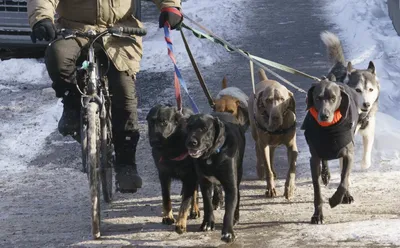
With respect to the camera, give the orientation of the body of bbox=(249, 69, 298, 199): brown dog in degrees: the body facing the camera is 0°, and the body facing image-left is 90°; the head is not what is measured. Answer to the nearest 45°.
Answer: approximately 0°

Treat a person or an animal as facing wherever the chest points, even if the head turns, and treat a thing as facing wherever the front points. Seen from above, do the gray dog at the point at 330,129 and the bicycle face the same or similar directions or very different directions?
same or similar directions

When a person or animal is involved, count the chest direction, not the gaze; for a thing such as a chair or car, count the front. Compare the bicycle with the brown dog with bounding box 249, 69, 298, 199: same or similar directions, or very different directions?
same or similar directions

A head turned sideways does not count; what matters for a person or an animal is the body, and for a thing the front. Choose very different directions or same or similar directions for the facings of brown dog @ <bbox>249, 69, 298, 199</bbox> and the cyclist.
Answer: same or similar directions

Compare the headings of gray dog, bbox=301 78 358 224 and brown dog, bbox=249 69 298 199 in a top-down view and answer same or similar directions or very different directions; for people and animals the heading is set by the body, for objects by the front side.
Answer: same or similar directions

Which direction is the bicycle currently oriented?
toward the camera

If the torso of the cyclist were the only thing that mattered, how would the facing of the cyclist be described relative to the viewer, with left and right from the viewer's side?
facing the viewer

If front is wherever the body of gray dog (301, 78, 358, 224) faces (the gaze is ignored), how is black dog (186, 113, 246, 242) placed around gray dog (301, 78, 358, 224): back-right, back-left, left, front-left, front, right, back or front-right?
front-right

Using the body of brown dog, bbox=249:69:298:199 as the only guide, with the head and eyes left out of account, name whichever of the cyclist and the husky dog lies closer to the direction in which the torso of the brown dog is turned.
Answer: the cyclist

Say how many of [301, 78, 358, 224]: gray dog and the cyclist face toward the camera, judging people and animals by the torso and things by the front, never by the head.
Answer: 2

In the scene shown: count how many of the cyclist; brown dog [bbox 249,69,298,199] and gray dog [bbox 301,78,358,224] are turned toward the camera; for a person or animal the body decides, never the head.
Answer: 3

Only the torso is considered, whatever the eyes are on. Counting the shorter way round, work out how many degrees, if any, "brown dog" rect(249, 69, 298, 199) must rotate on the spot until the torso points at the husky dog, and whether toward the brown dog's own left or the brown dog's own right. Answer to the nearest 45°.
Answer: approximately 135° to the brown dog's own left

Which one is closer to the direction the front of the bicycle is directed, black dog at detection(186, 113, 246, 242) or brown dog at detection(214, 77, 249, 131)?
the black dog

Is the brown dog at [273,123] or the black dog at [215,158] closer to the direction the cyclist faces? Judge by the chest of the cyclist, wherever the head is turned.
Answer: the black dog

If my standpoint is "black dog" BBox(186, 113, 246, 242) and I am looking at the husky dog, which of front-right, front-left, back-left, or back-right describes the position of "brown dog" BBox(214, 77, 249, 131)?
front-left

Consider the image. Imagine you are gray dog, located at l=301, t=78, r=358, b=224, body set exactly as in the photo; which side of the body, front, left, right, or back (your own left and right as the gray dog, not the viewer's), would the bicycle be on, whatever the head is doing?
right

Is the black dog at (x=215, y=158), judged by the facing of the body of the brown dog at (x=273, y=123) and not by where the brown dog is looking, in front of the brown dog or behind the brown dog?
in front
